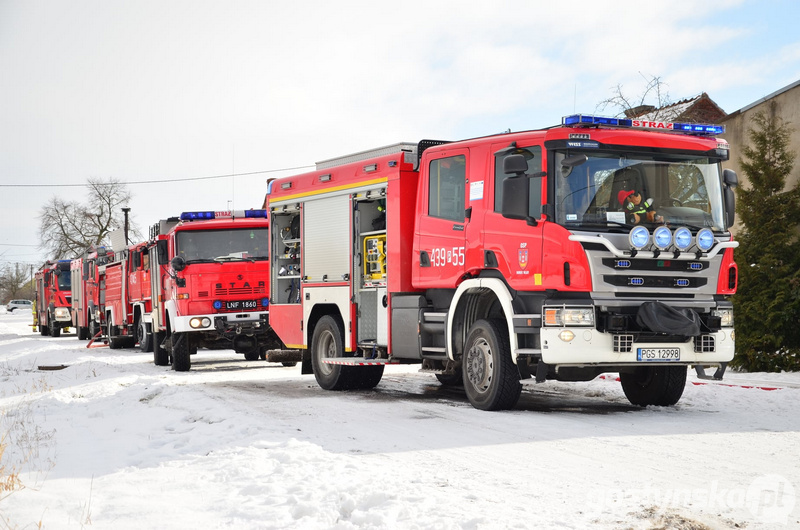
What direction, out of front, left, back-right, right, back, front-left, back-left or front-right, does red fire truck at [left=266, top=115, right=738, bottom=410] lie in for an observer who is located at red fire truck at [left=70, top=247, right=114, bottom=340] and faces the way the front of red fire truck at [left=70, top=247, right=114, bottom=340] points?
front-right

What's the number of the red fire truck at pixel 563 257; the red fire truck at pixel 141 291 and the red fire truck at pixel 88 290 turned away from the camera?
0

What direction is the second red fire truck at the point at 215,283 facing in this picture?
toward the camera

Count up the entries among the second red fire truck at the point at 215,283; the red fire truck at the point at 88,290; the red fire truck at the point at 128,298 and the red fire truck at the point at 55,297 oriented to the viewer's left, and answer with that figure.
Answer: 0

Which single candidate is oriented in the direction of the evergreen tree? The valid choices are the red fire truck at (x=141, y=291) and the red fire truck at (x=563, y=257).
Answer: the red fire truck at (x=141, y=291)

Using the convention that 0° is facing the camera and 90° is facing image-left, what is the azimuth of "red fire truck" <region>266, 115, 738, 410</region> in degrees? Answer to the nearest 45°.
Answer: approximately 315°

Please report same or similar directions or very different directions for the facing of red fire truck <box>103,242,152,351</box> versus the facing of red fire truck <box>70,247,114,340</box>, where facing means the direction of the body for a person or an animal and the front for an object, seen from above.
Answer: same or similar directions

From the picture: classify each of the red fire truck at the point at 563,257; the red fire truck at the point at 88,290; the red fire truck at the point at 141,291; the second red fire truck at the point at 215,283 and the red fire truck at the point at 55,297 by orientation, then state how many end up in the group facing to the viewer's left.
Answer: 0

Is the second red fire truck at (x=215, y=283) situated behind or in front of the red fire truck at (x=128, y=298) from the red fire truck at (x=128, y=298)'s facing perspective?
in front

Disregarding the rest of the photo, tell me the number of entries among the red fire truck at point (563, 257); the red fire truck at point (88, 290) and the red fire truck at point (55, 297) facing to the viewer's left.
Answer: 0

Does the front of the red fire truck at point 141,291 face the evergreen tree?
yes

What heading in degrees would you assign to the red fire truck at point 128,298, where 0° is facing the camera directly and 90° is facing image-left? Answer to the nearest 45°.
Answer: approximately 315°

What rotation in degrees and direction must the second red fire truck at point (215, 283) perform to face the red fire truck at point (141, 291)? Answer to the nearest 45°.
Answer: approximately 180°

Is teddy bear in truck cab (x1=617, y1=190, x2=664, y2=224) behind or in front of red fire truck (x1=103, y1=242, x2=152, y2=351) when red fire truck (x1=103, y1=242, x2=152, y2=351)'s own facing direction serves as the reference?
in front

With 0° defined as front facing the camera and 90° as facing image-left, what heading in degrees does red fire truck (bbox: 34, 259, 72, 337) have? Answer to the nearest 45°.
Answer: approximately 315°

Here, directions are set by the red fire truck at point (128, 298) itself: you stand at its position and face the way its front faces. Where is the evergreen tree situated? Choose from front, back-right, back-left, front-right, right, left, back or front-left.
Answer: front

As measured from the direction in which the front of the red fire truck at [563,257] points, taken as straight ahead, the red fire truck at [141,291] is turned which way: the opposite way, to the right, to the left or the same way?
the same way

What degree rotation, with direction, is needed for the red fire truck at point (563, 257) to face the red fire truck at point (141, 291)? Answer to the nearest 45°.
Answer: approximately 180°

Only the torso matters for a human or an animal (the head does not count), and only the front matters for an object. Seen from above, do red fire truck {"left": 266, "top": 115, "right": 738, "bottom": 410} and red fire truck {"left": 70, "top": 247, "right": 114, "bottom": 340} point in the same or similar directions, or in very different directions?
same or similar directions
